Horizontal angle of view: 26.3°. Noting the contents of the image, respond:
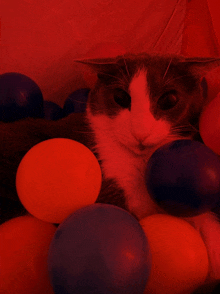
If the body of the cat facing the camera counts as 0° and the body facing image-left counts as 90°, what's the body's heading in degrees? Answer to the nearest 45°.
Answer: approximately 315°

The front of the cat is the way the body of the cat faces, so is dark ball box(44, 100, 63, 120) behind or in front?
behind
